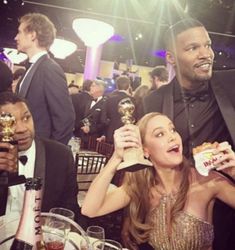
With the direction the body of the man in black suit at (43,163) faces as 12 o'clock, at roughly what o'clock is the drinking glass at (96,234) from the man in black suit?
The drinking glass is roughly at 10 o'clock from the man in black suit.

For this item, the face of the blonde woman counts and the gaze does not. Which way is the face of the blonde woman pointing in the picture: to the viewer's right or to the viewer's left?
to the viewer's right

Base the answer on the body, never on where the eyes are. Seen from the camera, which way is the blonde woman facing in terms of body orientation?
toward the camera

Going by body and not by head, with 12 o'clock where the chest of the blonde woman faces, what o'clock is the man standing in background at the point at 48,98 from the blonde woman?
The man standing in background is roughly at 4 o'clock from the blonde woman.
